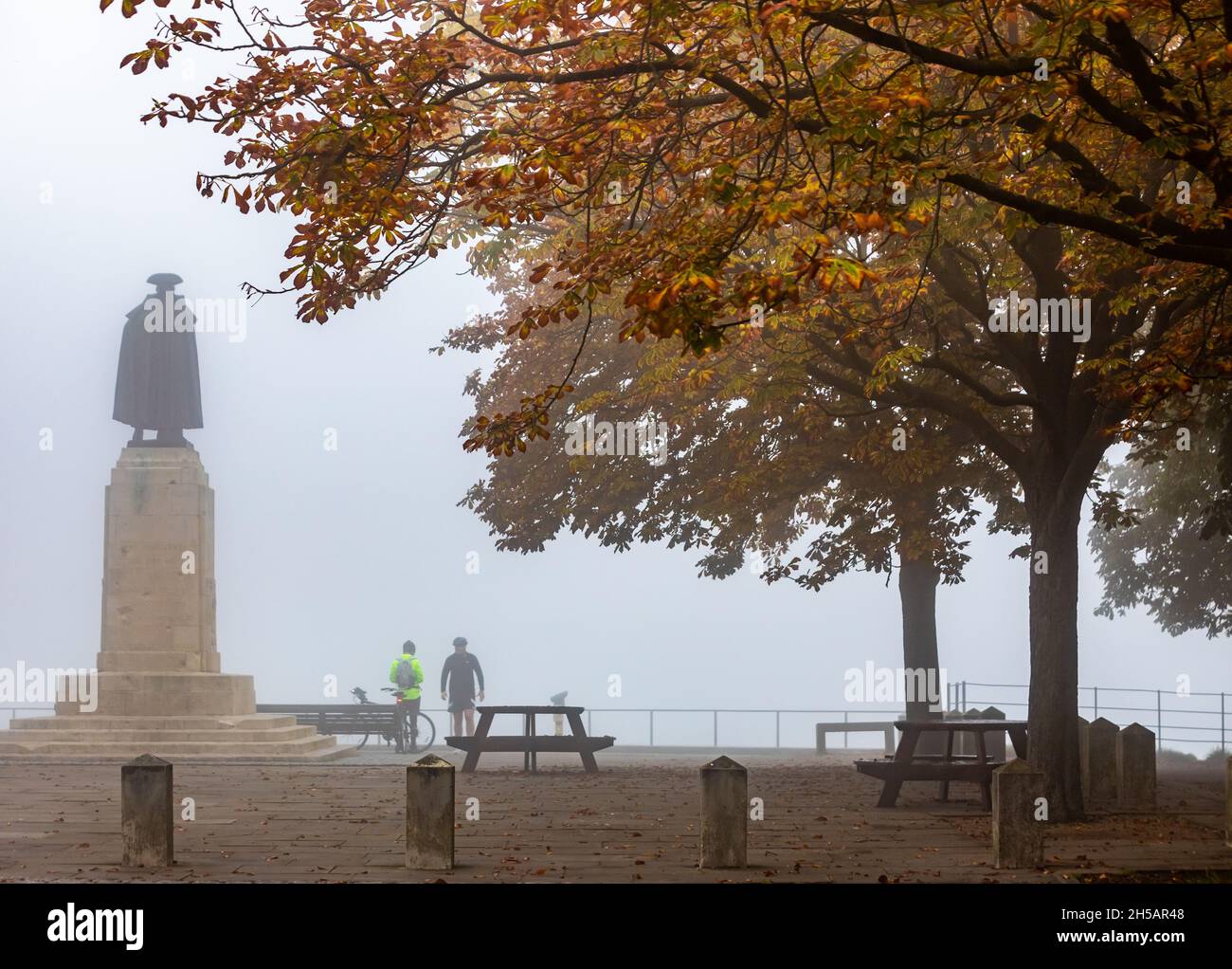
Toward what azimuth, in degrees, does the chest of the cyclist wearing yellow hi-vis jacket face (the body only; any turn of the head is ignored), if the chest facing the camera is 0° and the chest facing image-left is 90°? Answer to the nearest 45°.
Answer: approximately 180°

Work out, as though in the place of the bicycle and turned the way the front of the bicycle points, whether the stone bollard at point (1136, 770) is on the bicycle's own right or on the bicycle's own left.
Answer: on the bicycle's own left

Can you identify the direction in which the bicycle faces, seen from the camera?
facing to the left of the viewer

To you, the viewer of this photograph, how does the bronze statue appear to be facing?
facing away from the viewer

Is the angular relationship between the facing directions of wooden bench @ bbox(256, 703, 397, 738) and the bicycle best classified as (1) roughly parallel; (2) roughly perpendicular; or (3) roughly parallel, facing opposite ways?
roughly perpendicular

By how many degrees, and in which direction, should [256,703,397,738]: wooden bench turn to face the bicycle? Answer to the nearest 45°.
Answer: approximately 135° to its right

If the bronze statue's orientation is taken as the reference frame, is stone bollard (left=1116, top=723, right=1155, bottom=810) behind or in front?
behind

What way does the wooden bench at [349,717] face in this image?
away from the camera

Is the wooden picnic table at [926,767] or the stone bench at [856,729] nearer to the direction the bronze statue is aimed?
the stone bench
